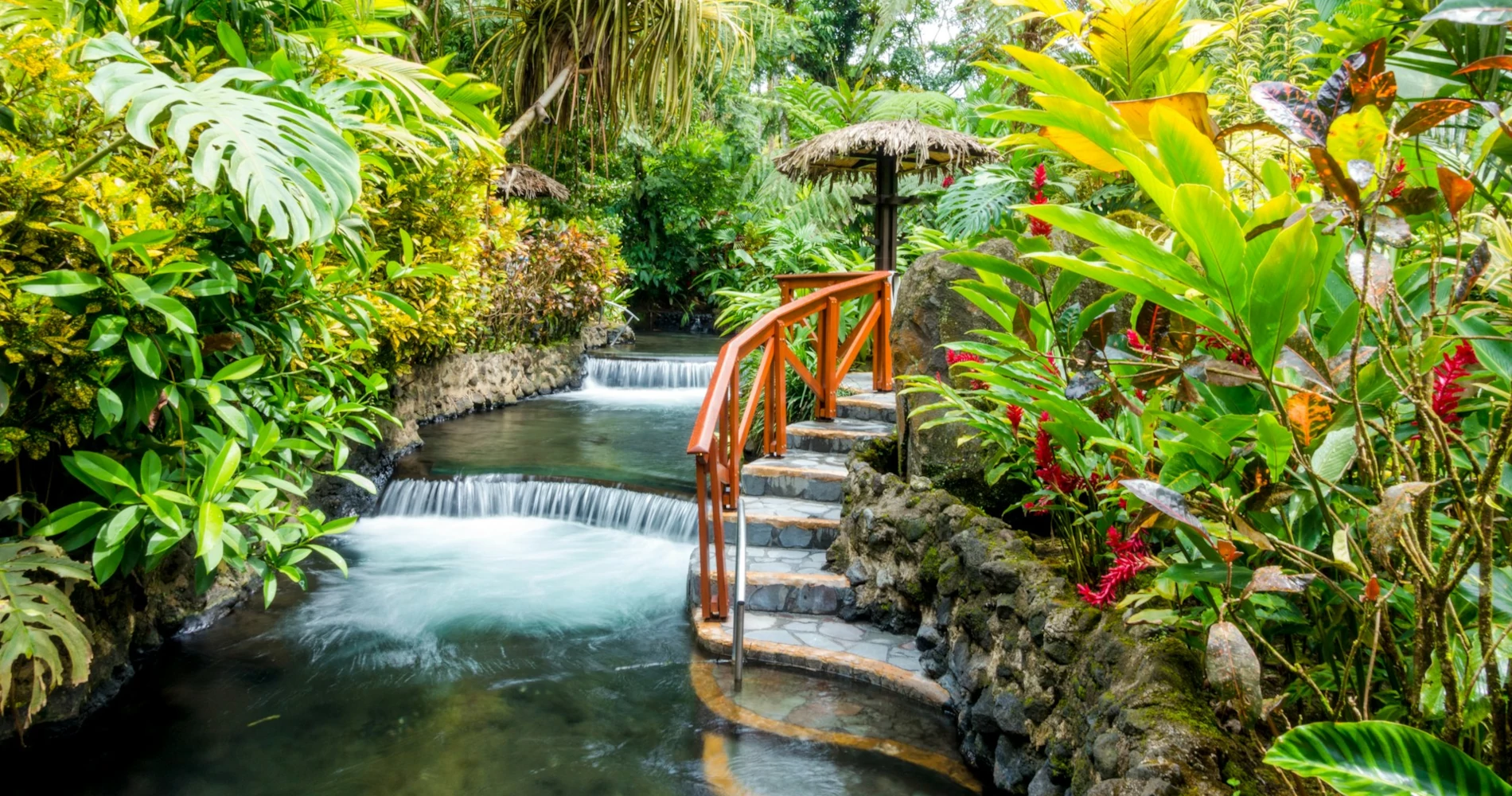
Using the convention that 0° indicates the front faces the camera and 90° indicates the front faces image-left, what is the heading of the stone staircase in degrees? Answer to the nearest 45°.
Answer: approximately 0°

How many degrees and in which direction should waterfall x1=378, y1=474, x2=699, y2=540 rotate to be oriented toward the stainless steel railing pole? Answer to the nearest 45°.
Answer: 0° — it already faces it

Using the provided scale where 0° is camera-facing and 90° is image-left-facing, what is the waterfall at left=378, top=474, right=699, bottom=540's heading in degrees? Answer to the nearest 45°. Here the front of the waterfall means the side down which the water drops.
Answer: approximately 0°

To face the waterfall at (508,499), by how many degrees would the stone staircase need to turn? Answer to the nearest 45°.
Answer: approximately 135° to its right

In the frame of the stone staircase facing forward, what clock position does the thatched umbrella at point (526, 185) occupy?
The thatched umbrella is roughly at 5 o'clock from the stone staircase.

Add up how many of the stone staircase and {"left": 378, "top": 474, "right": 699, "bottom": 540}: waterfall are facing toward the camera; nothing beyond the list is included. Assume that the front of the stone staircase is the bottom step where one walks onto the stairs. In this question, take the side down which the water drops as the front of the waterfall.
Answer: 2
